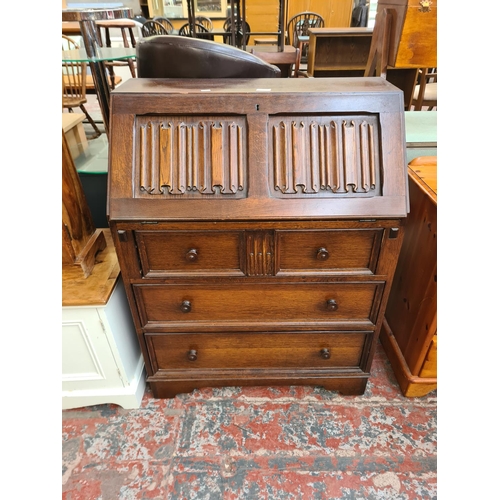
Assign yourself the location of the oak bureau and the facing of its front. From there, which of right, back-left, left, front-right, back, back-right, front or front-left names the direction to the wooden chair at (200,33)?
back

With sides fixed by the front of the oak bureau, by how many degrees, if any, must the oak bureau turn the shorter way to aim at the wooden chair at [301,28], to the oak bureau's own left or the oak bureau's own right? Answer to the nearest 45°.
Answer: approximately 180°

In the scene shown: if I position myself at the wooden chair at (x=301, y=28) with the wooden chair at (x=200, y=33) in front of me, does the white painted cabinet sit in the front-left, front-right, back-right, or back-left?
front-left

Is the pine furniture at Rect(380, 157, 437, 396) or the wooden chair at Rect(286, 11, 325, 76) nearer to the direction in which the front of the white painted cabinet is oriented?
the pine furniture

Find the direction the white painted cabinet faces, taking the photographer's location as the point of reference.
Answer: facing the viewer

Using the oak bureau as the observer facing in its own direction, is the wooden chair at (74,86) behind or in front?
behind

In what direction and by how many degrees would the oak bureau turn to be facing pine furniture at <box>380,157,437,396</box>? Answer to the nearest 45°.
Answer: approximately 90° to its left

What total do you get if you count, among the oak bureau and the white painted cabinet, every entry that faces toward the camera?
2

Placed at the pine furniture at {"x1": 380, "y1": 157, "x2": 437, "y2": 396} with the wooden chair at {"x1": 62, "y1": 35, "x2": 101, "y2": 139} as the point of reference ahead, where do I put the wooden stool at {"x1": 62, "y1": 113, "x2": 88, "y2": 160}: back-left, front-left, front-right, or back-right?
front-left
